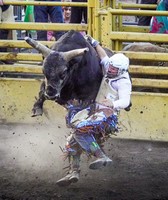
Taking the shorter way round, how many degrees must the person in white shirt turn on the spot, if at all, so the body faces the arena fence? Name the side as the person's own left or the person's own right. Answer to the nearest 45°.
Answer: approximately 135° to the person's own right

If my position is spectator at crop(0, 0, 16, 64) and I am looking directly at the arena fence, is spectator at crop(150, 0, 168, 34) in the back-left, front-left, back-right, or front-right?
front-left

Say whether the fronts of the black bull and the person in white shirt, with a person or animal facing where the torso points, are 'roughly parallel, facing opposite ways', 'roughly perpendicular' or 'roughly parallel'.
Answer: roughly parallel

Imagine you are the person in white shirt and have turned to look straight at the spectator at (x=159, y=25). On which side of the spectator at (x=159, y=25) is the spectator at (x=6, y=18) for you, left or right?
left

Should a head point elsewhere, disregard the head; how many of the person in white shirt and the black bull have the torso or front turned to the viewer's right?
0

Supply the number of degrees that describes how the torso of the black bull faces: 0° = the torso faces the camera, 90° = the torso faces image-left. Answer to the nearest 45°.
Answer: approximately 45°

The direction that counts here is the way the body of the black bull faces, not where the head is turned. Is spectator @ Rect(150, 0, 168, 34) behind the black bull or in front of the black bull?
behind

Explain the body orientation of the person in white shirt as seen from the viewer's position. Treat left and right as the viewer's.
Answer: facing the viewer and to the left of the viewer

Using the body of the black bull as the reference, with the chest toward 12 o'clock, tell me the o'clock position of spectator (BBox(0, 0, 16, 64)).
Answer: The spectator is roughly at 4 o'clock from the black bull.

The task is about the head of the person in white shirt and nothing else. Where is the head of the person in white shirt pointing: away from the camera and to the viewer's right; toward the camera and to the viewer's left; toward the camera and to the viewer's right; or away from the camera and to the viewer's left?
toward the camera and to the viewer's left
